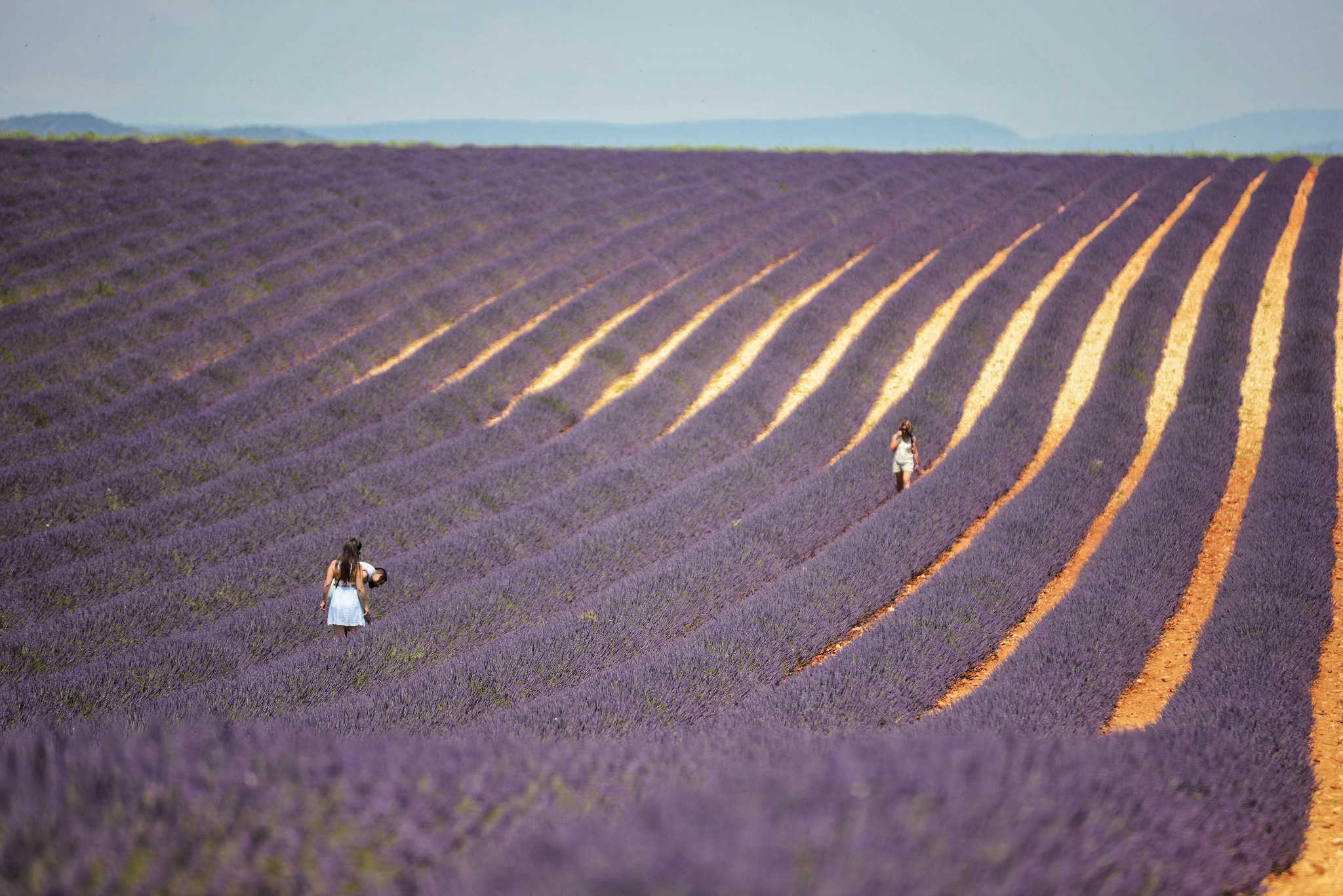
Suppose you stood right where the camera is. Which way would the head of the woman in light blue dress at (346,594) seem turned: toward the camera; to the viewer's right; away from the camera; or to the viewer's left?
away from the camera

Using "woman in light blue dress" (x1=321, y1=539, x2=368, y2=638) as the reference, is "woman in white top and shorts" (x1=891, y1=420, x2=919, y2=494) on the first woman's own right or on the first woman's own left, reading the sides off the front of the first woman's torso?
on the first woman's own right

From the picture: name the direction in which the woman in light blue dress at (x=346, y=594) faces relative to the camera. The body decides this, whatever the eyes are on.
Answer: away from the camera
